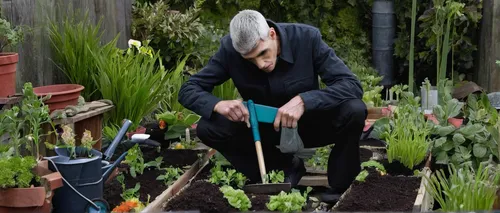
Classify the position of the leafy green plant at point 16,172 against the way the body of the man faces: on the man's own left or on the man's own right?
on the man's own right

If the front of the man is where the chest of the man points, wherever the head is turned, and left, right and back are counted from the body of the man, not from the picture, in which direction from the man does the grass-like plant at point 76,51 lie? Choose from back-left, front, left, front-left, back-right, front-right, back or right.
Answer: back-right

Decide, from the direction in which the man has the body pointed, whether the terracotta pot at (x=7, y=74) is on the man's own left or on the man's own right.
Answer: on the man's own right

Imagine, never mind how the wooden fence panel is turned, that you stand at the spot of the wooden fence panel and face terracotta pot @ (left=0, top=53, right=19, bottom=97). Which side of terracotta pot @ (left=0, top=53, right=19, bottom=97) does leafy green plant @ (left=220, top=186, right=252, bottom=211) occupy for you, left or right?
left

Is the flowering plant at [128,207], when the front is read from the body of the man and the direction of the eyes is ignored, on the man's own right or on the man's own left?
on the man's own right

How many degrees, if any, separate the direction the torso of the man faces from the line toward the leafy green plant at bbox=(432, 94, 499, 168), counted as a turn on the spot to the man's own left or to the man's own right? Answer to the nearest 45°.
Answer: approximately 90° to the man's own left

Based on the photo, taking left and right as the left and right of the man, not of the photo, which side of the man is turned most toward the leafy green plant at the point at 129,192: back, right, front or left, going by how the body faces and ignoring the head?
right

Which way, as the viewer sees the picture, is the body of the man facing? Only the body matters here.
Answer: toward the camera

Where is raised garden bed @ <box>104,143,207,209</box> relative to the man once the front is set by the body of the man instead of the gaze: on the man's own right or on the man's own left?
on the man's own right

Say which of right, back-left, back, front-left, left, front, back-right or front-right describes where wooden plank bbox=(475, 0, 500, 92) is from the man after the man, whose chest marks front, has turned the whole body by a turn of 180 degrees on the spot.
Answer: front-right
